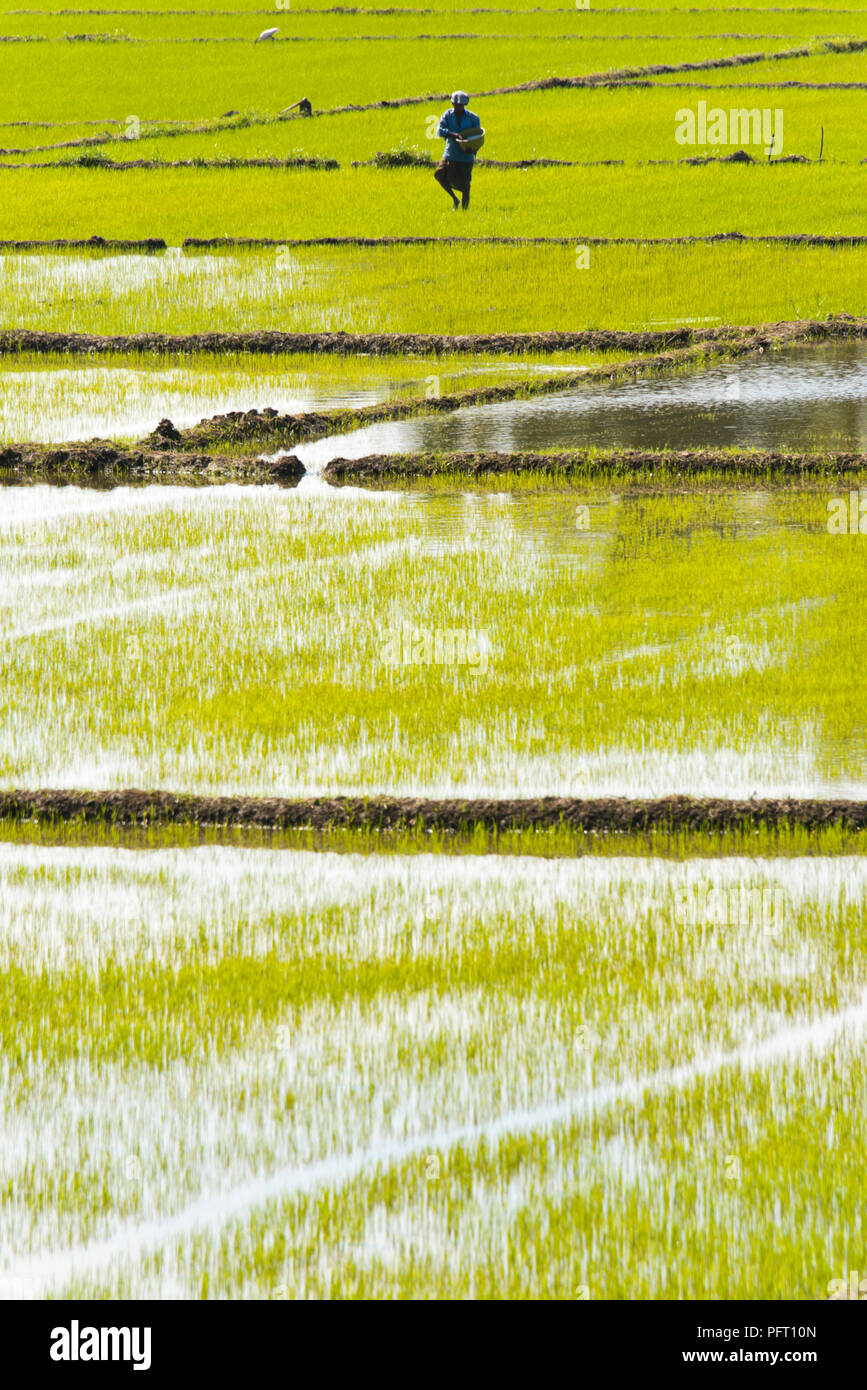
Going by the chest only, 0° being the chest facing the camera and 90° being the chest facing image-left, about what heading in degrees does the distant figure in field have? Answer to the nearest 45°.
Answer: approximately 0°
